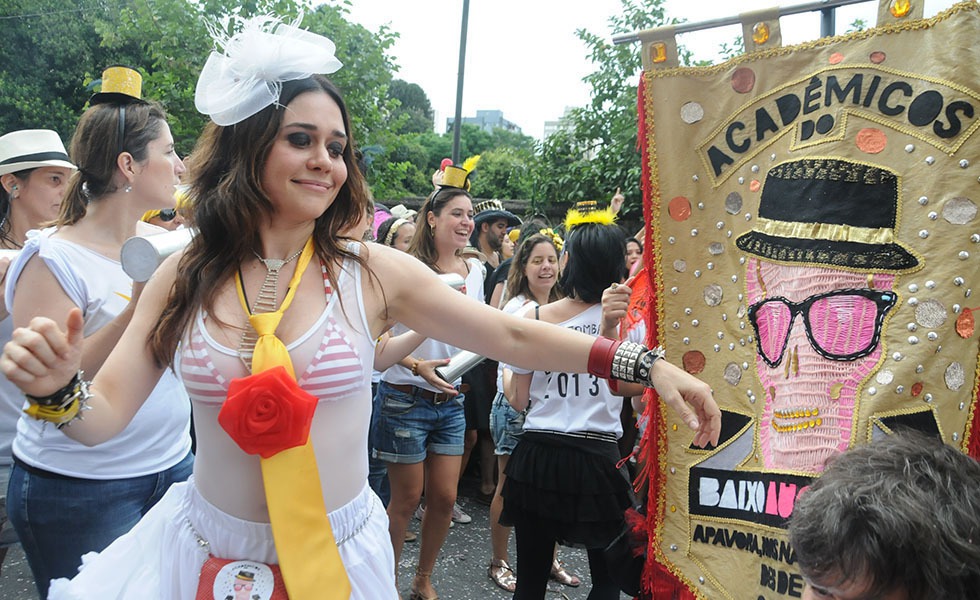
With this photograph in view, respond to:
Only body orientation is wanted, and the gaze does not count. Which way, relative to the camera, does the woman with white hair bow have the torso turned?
toward the camera

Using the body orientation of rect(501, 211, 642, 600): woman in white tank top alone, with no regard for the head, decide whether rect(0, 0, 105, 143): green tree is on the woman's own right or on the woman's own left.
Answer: on the woman's own left

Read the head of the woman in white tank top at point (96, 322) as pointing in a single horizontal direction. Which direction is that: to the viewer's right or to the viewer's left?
to the viewer's right

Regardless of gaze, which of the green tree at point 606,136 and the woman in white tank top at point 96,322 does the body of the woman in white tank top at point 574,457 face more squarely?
the green tree

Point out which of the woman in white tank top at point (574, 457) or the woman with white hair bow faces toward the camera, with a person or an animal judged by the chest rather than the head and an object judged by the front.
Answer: the woman with white hair bow

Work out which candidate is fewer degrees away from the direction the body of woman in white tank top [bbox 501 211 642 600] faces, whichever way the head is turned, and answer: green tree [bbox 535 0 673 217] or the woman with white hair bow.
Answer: the green tree

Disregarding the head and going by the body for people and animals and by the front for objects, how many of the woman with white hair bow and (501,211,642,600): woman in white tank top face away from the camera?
1

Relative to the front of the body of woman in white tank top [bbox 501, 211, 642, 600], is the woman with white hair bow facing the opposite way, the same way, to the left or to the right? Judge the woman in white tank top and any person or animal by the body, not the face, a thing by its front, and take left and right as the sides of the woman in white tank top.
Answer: the opposite way

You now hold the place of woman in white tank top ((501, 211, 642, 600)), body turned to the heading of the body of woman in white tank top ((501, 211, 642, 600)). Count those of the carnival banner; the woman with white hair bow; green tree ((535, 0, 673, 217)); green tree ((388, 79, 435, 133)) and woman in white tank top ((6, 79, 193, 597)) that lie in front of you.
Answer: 2

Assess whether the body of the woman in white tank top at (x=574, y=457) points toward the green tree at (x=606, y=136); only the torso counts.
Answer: yes

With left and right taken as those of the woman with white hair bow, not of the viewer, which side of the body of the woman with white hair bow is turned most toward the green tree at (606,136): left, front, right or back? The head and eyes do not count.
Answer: back

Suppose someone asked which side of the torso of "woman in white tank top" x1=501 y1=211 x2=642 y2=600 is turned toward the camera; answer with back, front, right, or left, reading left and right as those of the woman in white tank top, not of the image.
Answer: back

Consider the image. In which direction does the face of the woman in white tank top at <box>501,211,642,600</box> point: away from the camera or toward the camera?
away from the camera

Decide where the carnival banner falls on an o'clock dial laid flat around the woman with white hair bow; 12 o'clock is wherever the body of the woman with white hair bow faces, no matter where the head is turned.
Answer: The carnival banner is roughly at 9 o'clock from the woman with white hair bow.

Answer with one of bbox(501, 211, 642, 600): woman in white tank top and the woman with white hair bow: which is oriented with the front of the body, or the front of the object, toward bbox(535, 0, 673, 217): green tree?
the woman in white tank top
